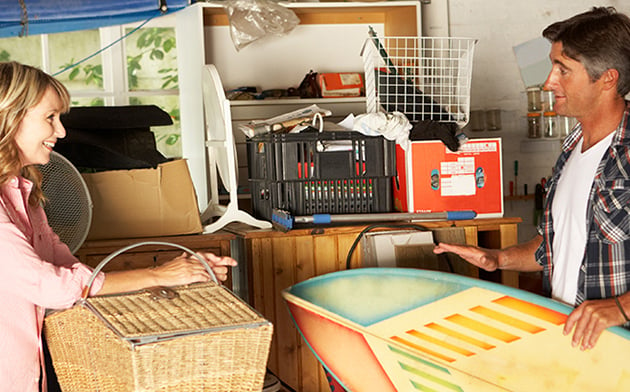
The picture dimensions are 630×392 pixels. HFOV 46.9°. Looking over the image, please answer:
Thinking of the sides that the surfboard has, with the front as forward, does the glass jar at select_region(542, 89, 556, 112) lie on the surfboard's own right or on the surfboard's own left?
on the surfboard's own right

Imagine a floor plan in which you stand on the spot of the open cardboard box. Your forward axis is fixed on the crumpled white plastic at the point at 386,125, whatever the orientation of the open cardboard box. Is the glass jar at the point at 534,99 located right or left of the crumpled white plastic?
left

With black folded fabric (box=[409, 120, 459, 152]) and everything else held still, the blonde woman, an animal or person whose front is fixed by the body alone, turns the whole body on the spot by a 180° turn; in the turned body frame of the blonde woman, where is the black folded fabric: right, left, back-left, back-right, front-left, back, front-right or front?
back-right

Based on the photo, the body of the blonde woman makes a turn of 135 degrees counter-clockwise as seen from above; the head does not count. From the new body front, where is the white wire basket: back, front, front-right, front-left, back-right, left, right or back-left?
right

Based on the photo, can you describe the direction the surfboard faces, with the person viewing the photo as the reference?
facing away from the viewer and to the left of the viewer

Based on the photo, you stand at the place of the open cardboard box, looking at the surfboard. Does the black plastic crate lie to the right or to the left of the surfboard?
left

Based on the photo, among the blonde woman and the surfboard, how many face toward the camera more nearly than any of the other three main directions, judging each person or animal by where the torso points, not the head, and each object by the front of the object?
0

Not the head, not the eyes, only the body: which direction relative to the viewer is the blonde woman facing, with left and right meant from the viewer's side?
facing to the right of the viewer

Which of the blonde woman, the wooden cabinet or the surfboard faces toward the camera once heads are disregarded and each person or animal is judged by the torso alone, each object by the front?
the wooden cabinet

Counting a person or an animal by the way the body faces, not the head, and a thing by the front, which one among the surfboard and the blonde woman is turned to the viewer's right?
the blonde woman

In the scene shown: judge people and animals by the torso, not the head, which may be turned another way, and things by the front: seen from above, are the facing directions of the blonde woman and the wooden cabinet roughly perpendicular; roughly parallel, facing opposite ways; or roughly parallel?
roughly perpendicular

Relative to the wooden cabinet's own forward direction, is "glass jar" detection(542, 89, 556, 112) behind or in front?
behind

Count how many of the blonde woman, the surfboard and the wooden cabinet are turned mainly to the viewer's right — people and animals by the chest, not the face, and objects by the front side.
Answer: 1

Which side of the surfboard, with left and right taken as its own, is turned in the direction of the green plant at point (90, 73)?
front

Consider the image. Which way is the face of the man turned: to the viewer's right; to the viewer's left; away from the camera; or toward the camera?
to the viewer's left

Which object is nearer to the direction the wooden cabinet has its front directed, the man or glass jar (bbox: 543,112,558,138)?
the man
